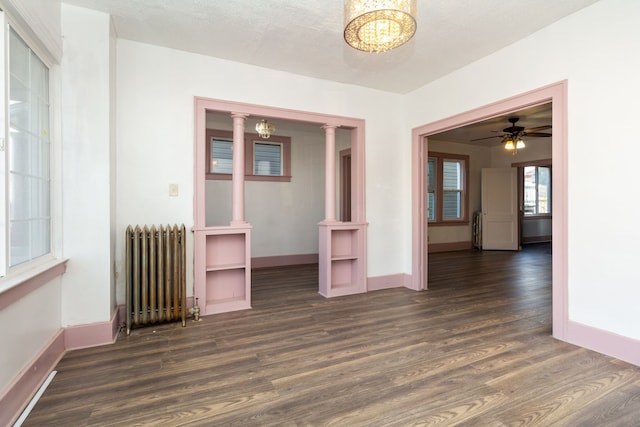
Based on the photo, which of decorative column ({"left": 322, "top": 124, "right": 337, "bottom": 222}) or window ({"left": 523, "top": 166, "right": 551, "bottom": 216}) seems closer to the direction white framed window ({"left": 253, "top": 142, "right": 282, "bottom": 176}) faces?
the decorative column

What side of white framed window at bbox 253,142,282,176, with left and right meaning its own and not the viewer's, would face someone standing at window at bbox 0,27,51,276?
front

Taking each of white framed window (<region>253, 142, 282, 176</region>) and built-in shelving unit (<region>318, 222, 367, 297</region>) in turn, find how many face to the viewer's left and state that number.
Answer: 0

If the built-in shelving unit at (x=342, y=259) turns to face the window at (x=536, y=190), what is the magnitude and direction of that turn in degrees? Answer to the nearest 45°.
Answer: approximately 90° to its left

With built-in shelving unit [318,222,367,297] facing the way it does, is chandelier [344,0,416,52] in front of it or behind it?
in front

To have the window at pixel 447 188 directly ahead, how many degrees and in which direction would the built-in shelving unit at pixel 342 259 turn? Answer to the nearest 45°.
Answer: approximately 90° to its left

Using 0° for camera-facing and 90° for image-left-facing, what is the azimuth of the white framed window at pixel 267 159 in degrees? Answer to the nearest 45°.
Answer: approximately 0°

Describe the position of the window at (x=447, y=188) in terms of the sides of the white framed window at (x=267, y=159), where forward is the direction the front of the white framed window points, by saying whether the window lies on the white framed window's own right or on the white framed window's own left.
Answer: on the white framed window's own left

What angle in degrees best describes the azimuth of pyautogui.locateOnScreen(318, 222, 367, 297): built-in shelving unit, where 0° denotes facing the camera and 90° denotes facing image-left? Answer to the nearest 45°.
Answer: approximately 315°

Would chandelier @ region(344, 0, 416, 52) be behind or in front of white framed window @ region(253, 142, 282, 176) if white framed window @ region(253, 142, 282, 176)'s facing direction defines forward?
in front

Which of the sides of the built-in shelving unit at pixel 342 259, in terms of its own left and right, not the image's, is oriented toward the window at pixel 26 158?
right

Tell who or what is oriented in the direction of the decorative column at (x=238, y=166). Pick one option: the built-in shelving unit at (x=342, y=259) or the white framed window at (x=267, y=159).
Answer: the white framed window

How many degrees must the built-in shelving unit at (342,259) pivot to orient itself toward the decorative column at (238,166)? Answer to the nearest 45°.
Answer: approximately 90° to its right

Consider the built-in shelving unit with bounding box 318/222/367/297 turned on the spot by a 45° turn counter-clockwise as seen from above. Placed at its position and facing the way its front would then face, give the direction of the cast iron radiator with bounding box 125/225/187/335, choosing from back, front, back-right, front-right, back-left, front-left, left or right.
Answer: back-right

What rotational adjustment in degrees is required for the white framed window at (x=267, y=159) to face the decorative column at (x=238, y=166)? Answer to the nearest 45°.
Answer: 0° — it already faces it
